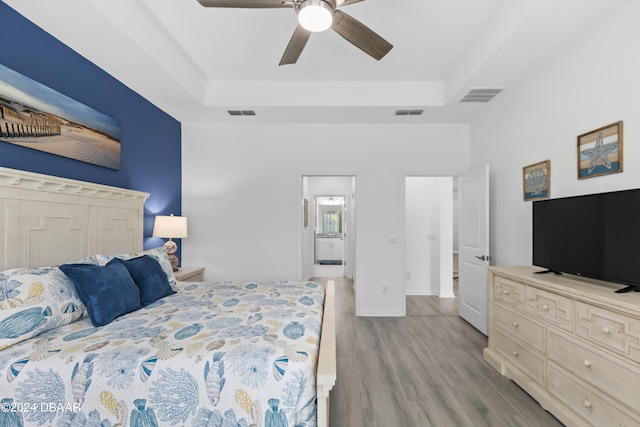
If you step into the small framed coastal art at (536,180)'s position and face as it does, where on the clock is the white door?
The white door is roughly at 3 o'clock from the small framed coastal art.

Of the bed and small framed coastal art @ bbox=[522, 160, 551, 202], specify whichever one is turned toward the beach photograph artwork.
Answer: the small framed coastal art

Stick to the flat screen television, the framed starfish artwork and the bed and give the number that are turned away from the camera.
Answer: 0

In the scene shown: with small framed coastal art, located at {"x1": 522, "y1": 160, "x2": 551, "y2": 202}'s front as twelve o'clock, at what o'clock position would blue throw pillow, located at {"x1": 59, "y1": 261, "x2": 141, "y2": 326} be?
The blue throw pillow is roughly at 12 o'clock from the small framed coastal art.

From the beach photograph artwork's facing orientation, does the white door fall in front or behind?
in front

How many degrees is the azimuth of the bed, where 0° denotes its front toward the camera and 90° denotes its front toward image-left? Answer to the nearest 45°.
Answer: approximately 315°

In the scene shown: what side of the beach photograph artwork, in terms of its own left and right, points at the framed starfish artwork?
front

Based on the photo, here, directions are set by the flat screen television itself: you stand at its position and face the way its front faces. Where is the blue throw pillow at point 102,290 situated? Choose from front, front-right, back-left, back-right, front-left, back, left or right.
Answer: front

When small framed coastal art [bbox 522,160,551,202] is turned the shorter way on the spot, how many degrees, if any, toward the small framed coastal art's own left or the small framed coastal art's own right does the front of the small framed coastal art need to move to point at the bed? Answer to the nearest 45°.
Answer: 0° — it already faces it

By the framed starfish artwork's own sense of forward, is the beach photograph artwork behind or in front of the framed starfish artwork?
in front

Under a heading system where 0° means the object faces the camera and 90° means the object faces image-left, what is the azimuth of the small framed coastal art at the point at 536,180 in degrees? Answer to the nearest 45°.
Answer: approximately 45°

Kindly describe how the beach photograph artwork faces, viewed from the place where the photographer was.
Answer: facing the viewer and to the right of the viewer

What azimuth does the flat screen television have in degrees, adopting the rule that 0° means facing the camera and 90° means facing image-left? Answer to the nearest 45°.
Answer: approximately 45°

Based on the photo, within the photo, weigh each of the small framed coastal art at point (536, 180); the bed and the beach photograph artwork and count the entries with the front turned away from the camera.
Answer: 0

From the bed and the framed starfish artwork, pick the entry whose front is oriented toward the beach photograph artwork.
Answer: the framed starfish artwork

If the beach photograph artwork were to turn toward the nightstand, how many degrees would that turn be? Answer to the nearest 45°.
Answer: approximately 90° to its left
